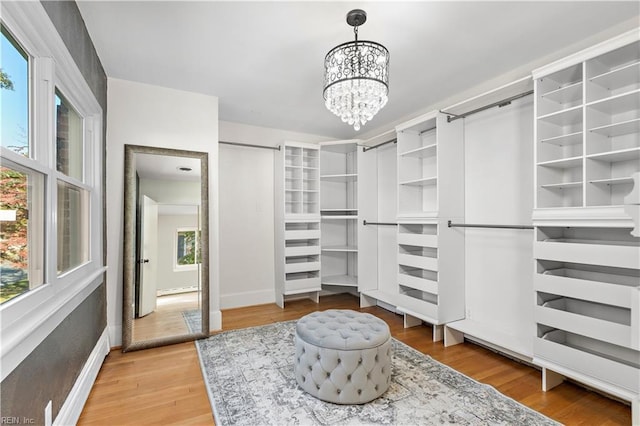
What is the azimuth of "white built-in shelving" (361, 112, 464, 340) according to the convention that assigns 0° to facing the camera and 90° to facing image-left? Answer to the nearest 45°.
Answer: approximately 45°

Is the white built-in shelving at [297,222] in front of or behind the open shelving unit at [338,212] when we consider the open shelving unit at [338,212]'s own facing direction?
in front

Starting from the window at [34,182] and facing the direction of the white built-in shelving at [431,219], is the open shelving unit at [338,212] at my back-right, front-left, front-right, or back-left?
front-left

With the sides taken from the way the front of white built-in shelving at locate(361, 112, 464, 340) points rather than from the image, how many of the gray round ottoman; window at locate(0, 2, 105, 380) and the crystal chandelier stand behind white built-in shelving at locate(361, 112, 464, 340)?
0

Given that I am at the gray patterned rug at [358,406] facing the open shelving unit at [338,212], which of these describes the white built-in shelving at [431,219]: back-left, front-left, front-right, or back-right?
front-right

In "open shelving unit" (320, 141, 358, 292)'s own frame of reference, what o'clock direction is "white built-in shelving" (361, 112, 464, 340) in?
The white built-in shelving is roughly at 11 o'clock from the open shelving unit.

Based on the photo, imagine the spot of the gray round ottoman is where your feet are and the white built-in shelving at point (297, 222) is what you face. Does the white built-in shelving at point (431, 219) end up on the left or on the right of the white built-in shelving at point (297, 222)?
right

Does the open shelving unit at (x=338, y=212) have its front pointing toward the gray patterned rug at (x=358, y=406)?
yes

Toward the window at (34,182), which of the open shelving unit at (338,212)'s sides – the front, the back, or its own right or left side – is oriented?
front

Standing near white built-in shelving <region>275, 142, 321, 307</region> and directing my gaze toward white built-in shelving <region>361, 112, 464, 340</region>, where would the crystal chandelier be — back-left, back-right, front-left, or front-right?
front-right

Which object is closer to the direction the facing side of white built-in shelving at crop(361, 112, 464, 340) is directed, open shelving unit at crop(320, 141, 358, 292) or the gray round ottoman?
the gray round ottoman

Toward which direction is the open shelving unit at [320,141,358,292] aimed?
toward the camera

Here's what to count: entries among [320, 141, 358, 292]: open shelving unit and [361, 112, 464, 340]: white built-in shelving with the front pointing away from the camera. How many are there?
0

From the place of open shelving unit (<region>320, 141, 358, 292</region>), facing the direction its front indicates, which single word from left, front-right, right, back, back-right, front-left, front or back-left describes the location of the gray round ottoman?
front

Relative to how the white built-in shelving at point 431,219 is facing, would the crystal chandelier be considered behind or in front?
in front

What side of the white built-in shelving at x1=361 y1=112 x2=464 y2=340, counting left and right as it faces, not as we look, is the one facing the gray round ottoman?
front

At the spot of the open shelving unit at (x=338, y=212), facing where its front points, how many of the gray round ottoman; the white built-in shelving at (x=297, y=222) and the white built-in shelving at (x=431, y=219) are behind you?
0
